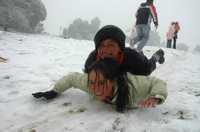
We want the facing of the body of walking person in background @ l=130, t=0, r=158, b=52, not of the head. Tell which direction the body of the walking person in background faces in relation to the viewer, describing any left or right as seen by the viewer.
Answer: facing away from the viewer and to the right of the viewer

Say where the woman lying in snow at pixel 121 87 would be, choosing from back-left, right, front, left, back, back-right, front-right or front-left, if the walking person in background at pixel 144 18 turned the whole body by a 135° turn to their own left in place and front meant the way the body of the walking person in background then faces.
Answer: left

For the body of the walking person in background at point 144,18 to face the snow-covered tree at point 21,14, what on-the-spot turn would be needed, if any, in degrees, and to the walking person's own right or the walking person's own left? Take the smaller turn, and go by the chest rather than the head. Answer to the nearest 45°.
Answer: approximately 90° to the walking person's own left
